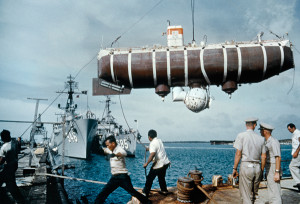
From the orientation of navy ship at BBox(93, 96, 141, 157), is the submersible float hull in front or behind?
in front

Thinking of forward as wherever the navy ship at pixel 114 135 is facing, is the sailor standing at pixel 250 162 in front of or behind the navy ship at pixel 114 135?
in front

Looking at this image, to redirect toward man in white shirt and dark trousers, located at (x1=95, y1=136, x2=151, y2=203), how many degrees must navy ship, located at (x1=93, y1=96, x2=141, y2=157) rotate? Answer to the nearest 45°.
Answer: approximately 45° to its right

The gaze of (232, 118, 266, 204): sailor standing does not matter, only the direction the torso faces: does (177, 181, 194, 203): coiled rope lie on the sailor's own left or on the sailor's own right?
on the sailor's own left

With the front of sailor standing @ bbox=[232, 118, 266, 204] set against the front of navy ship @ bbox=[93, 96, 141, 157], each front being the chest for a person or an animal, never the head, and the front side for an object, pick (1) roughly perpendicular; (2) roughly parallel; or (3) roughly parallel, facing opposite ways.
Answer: roughly perpendicular
